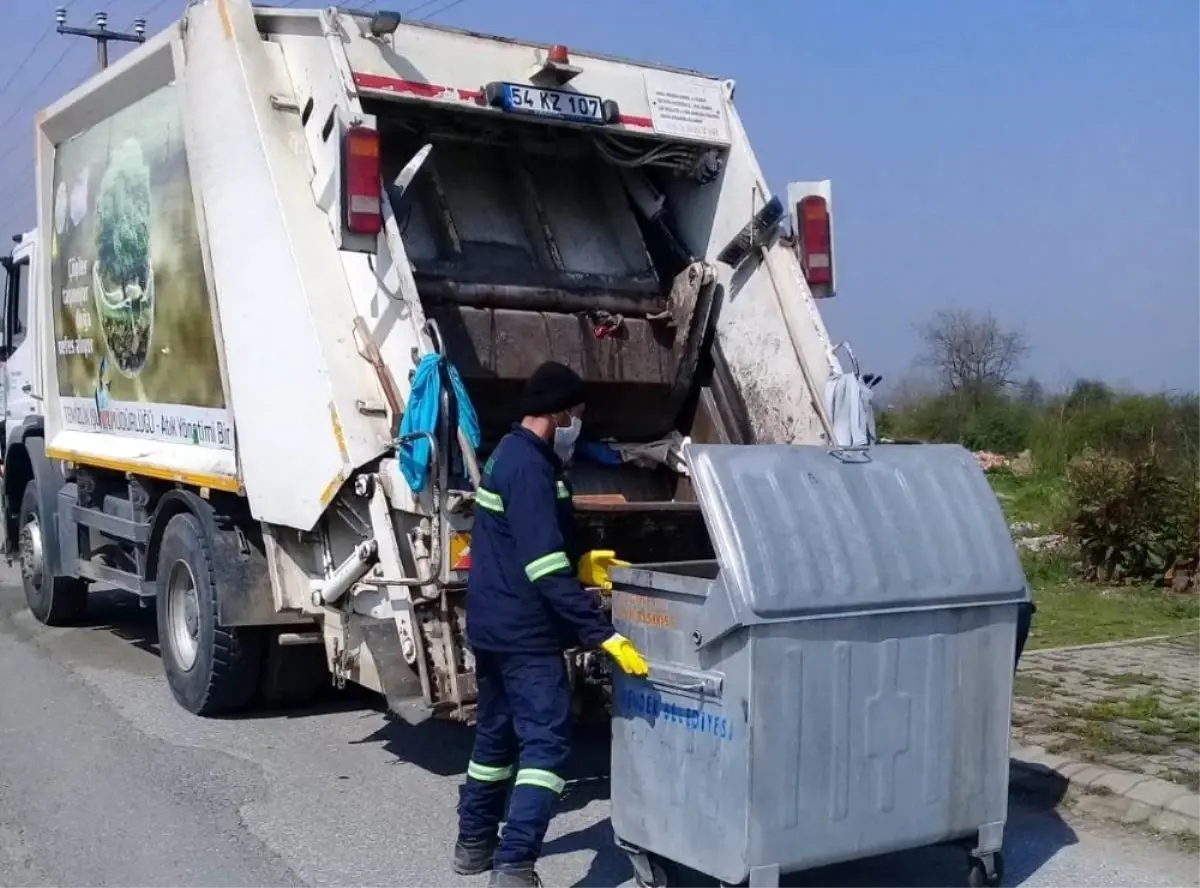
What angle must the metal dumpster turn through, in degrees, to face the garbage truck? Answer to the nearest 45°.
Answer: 0° — it already faces it

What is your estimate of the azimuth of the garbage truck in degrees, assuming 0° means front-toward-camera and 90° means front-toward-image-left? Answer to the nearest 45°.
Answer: approximately 135°

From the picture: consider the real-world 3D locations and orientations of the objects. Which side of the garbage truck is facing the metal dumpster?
back

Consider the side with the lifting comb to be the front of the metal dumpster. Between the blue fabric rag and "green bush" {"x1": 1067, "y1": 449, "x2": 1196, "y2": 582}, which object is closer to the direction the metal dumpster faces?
the blue fabric rag

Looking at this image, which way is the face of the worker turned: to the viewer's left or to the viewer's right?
to the viewer's right

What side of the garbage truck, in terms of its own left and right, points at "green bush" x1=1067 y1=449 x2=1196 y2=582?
right

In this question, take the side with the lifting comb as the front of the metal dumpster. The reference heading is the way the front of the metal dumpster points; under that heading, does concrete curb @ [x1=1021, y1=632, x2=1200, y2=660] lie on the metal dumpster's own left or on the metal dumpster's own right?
on the metal dumpster's own right

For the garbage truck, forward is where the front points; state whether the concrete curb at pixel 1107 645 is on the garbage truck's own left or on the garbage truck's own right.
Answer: on the garbage truck's own right

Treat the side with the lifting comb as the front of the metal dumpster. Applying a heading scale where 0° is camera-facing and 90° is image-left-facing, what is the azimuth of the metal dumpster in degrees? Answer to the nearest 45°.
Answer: approximately 135°
